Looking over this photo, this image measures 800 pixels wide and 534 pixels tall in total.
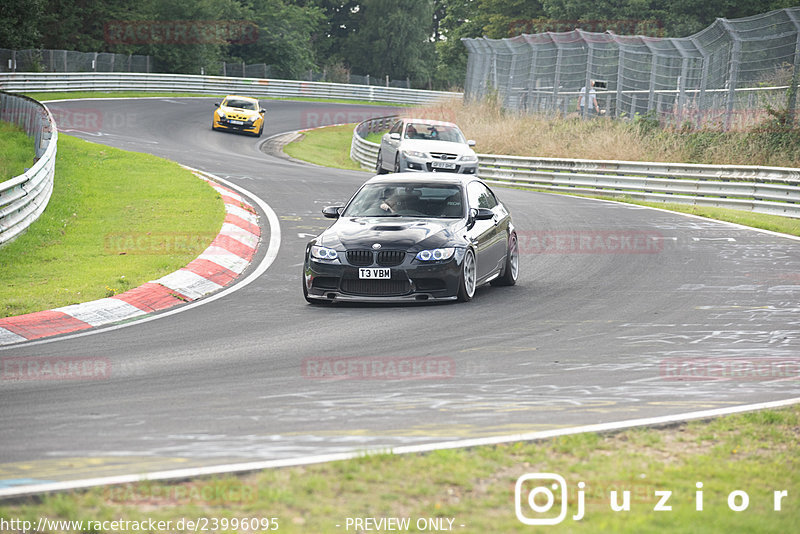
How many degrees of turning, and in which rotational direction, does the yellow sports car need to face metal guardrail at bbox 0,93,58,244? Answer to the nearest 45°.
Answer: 0° — it already faces it

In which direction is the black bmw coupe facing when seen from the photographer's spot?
facing the viewer

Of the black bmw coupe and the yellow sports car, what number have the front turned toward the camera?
2

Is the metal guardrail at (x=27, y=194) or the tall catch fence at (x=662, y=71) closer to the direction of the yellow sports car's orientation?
the metal guardrail

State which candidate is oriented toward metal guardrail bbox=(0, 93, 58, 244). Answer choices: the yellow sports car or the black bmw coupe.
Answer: the yellow sports car

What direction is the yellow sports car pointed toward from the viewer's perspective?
toward the camera

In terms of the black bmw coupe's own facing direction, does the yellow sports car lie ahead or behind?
behind

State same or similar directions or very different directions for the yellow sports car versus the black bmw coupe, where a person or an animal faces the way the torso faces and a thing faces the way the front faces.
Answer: same or similar directions

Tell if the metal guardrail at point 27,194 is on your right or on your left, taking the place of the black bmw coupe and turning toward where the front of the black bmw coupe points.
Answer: on your right

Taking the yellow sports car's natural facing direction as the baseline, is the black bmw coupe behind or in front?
in front
